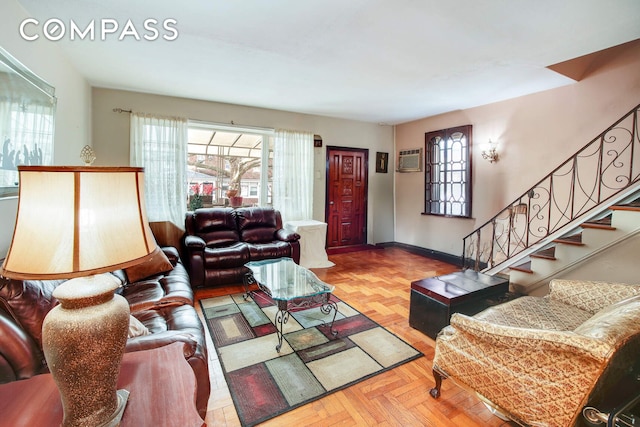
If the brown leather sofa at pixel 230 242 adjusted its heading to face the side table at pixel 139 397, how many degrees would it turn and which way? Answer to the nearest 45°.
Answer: approximately 45° to its right

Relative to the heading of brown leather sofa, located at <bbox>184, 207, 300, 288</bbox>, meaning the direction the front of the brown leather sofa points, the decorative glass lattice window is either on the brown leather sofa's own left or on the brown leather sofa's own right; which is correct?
on the brown leather sofa's own left

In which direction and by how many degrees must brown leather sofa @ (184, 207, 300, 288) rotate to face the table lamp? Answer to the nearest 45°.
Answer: approximately 45° to its right

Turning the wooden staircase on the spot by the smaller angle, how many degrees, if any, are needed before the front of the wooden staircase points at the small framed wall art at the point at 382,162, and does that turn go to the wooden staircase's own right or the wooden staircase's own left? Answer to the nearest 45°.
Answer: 0° — it already faces it

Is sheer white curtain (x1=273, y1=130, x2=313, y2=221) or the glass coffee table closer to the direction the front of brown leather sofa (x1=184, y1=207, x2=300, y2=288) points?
the glass coffee table

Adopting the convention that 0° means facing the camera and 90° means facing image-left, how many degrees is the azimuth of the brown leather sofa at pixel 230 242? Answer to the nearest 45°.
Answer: approximately 315°

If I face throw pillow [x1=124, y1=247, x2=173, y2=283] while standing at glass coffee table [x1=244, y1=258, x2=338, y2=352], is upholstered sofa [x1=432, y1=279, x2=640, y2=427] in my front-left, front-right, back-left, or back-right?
back-left

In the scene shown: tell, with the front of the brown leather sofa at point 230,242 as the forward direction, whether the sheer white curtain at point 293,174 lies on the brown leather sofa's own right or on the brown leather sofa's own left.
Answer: on the brown leather sofa's own left
